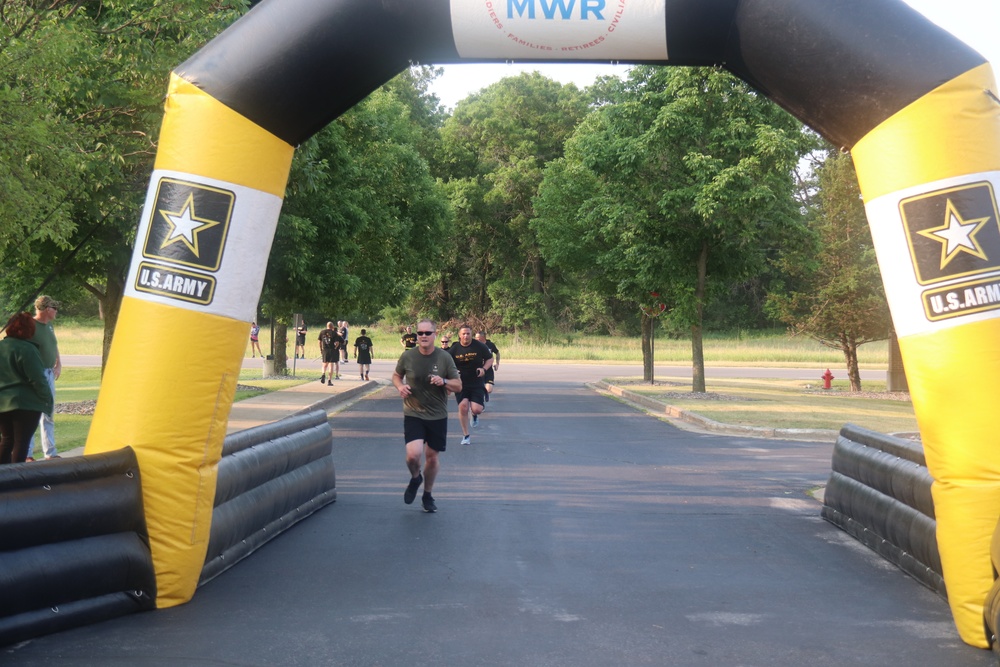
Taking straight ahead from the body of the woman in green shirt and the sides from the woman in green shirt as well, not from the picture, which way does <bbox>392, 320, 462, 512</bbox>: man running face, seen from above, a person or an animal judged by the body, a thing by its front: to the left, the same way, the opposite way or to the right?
the opposite way

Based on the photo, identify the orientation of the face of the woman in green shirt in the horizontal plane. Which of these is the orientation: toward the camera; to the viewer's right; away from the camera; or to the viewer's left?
away from the camera

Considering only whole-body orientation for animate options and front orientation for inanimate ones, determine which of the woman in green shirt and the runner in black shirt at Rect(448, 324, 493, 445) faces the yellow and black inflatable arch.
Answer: the runner in black shirt

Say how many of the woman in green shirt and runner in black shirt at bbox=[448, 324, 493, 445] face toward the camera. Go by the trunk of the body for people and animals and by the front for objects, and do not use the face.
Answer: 1

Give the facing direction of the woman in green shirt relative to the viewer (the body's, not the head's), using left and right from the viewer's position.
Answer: facing away from the viewer and to the right of the viewer

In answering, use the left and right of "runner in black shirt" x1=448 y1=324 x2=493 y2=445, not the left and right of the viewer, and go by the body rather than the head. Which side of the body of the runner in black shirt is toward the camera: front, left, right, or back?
front

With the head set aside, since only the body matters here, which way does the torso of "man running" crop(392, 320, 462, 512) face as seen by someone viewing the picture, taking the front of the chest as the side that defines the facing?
toward the camera

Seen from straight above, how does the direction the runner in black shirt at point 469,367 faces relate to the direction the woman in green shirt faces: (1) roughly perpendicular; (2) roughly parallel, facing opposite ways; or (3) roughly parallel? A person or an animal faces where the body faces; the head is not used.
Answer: roughly parallel, facing opposite ways

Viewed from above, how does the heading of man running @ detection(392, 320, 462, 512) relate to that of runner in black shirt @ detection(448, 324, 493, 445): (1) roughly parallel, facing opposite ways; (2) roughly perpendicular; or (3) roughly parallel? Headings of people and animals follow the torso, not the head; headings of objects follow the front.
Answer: roughly parallel

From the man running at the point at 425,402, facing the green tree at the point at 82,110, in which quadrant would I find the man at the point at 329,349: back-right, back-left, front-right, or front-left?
front-right

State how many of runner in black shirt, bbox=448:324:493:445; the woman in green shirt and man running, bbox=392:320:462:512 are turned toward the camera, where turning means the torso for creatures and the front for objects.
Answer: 2

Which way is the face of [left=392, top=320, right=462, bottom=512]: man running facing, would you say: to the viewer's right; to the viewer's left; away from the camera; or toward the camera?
toward the camera
